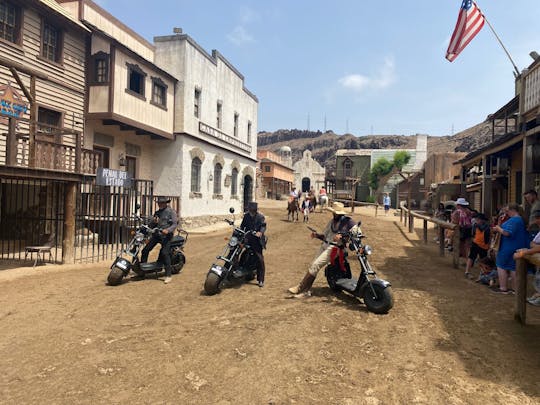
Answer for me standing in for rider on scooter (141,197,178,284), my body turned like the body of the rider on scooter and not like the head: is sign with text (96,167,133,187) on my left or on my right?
on my right

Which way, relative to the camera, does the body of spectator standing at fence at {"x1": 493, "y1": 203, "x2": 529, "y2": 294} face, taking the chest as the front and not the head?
to the viewer's left

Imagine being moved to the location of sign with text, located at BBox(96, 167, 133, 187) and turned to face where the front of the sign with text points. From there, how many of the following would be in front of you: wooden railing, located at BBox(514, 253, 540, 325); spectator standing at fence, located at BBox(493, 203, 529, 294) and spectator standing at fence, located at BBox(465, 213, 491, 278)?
3

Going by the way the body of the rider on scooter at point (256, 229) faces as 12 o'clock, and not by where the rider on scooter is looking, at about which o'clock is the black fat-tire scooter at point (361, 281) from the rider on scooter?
The black fat-tire scooter is roughly at 9 o'clock from the rider on scooter.

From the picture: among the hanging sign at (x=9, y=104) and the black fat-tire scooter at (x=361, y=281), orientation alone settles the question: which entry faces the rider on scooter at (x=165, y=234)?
the hanging sign

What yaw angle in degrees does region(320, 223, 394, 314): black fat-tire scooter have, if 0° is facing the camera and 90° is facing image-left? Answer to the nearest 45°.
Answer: approximately 315°

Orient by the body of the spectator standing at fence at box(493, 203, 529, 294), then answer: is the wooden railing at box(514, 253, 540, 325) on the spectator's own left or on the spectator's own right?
on the spectator's own left

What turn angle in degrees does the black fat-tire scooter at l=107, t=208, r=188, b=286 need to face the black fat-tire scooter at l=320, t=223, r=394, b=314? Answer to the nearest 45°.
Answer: approximately 90° to its left

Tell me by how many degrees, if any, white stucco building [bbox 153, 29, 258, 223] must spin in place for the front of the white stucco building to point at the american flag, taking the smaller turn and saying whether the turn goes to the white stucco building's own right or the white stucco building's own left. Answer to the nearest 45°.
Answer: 0° — it already faces it

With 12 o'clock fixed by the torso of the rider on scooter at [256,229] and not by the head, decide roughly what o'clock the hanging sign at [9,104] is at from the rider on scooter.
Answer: The hanging sign is roughly at 2 o'clock from the rider on scooter.
